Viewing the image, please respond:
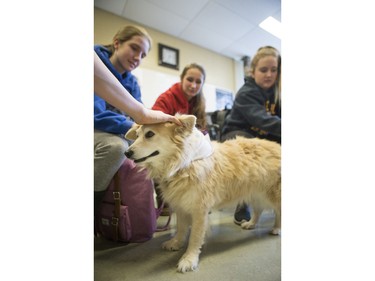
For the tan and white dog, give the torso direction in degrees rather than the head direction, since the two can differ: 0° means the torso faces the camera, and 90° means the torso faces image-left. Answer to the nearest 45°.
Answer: approximately 45°

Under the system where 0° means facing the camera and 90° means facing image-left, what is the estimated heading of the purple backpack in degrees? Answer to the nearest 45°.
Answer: approximately 45°

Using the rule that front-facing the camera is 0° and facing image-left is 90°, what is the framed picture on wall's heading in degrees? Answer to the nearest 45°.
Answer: approximately 315°
